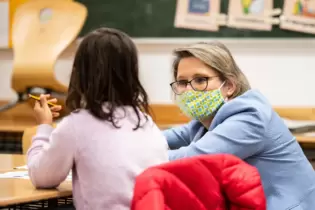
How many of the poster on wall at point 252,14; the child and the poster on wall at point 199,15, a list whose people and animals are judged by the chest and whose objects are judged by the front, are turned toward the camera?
2

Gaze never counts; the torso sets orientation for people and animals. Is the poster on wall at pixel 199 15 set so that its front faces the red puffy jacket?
yes

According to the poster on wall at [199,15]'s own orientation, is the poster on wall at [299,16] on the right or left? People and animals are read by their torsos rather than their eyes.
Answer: on its left

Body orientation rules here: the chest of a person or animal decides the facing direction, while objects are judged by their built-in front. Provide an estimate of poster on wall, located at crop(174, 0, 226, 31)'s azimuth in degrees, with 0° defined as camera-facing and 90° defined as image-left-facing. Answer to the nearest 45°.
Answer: approximately 0°

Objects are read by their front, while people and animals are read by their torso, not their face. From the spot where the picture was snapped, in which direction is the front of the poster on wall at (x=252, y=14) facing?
facing the viewer

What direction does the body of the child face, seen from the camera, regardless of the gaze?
away from the camera

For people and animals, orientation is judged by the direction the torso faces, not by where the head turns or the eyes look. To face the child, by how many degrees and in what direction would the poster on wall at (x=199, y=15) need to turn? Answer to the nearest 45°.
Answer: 0° — it already faces them

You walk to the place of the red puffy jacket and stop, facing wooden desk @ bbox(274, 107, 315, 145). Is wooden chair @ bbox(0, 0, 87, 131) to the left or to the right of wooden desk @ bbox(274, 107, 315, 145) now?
left
